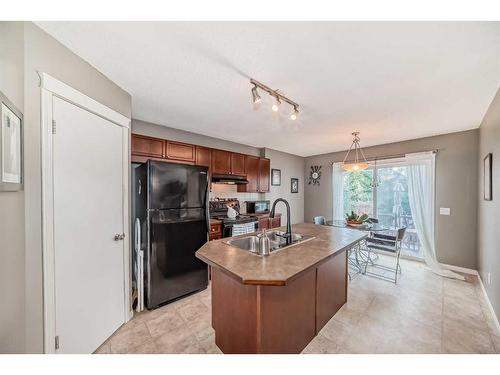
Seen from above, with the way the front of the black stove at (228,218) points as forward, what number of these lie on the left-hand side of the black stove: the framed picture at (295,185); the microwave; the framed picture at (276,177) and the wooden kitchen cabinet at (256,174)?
4

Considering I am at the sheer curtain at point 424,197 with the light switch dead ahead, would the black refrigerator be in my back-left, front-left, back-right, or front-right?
back-right

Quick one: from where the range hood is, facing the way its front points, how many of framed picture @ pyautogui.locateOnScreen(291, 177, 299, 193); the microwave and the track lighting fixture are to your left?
2

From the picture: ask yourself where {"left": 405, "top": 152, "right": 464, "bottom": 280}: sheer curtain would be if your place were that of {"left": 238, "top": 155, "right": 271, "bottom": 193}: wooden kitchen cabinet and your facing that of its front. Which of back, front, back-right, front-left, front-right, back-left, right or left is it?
front-left

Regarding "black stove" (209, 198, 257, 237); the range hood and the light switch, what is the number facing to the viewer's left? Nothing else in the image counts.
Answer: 0

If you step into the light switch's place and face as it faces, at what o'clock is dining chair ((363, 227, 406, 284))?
The dining chair is roughly at 1 o'clock from the light switch.

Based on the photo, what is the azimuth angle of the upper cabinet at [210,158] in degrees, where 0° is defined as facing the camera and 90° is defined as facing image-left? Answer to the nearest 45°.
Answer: approximately 315°

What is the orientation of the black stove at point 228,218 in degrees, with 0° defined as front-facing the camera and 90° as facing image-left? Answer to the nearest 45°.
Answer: approximately 315°

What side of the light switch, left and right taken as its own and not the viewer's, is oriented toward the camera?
front

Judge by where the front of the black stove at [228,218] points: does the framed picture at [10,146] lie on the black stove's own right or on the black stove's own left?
on the black stove's own right

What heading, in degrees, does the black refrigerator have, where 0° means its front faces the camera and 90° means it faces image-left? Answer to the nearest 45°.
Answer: approximately 315°

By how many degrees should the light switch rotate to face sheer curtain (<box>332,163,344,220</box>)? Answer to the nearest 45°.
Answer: approximately 90° to its right

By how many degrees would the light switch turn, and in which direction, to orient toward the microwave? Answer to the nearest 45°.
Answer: approximately 45° to its right

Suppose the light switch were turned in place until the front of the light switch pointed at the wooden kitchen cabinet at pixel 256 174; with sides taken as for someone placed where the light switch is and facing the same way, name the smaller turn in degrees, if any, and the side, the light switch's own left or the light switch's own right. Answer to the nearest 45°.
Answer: approximately 45° to the light switch's own right
